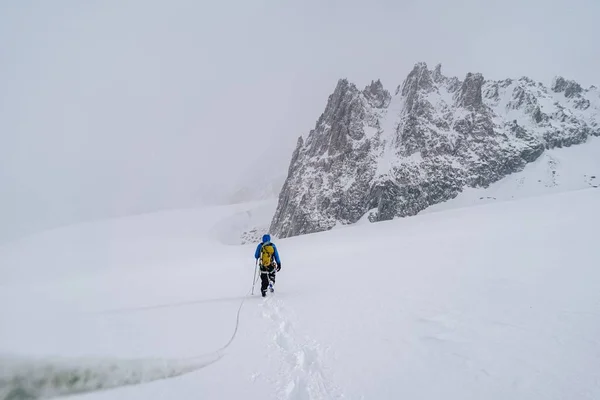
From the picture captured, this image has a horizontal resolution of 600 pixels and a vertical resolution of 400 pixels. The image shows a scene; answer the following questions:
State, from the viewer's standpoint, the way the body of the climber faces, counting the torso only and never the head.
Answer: away from the camera

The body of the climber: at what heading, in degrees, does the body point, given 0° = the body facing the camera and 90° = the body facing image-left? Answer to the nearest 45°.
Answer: approximately 180°
